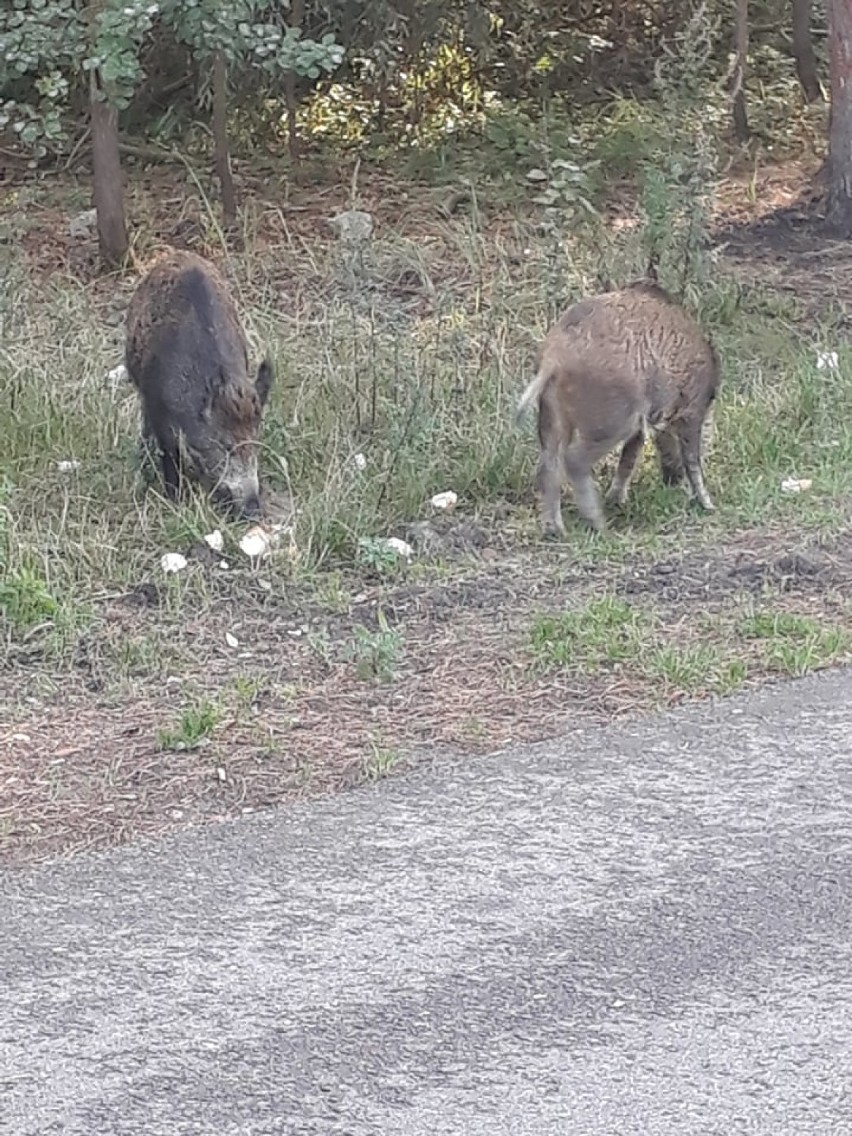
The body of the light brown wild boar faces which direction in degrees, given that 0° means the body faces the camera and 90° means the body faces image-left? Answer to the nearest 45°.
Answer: approximately 225°

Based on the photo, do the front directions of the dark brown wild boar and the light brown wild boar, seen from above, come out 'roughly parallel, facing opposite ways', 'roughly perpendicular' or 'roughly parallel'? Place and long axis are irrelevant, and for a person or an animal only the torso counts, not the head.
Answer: roughly perpendicular

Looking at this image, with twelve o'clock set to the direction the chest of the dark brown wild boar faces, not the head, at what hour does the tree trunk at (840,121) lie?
The tree trunk is roughly at 9 o'clock from the dark brown wild boar.

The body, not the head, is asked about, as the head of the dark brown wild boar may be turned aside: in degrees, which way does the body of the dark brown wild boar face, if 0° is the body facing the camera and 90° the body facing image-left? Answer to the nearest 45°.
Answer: approximately 315°

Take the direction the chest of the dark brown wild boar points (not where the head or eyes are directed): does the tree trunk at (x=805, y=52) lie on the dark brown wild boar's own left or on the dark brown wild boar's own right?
on the dark brown wild boar's own left

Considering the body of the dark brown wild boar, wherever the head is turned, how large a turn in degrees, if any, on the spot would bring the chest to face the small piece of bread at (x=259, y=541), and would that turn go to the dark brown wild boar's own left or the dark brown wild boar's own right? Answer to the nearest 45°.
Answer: approximately 45° to the dark brown wild boar's own right

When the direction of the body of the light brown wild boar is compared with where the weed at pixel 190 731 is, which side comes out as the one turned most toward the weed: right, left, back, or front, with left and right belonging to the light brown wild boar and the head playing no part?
back

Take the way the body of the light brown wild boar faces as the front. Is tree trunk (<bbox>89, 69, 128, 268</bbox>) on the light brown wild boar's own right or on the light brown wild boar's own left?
on the light brown wild boar's own left
